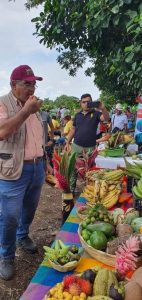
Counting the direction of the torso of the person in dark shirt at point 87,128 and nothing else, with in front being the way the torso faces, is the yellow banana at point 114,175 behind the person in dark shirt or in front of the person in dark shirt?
in front

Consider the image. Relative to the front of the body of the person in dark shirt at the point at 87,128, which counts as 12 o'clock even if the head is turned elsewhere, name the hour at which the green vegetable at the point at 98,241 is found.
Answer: The green vegetable is roughly at 12 o'clock from the person in dark shirt.

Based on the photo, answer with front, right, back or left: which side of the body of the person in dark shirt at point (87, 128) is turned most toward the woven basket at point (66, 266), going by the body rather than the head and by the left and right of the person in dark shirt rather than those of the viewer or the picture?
front

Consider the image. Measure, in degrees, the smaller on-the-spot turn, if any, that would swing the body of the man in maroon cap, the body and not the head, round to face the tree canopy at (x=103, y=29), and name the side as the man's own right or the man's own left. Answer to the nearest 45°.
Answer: approximately 90° to the man's own left

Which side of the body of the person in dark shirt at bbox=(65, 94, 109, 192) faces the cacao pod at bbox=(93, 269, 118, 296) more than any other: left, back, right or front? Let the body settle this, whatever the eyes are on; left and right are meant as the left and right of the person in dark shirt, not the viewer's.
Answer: front

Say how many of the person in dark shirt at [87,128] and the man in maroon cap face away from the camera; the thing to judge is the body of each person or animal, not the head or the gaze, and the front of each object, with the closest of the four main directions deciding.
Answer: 0

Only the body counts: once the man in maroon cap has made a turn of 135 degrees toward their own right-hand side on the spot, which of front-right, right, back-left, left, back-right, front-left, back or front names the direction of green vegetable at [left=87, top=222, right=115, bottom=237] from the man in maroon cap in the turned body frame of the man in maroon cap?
back-left

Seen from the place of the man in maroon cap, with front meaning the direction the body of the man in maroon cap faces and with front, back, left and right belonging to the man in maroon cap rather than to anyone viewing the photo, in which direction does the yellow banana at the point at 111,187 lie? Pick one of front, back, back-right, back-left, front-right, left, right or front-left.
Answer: front-left

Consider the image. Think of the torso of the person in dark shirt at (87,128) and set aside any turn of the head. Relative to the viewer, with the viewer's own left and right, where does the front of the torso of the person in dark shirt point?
facing the viewer

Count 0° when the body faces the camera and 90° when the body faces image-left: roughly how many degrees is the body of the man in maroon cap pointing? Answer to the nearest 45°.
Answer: approximately 315°

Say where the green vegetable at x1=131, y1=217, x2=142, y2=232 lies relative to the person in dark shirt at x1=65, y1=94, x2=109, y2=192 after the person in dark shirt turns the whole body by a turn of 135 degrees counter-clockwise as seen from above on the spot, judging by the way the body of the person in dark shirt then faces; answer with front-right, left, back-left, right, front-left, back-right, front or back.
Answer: back-right

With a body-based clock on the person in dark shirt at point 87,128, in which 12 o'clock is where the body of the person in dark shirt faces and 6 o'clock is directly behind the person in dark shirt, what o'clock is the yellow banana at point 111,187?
The yellow banana is roughly at 12 o'clock from the person in dark shirt.
